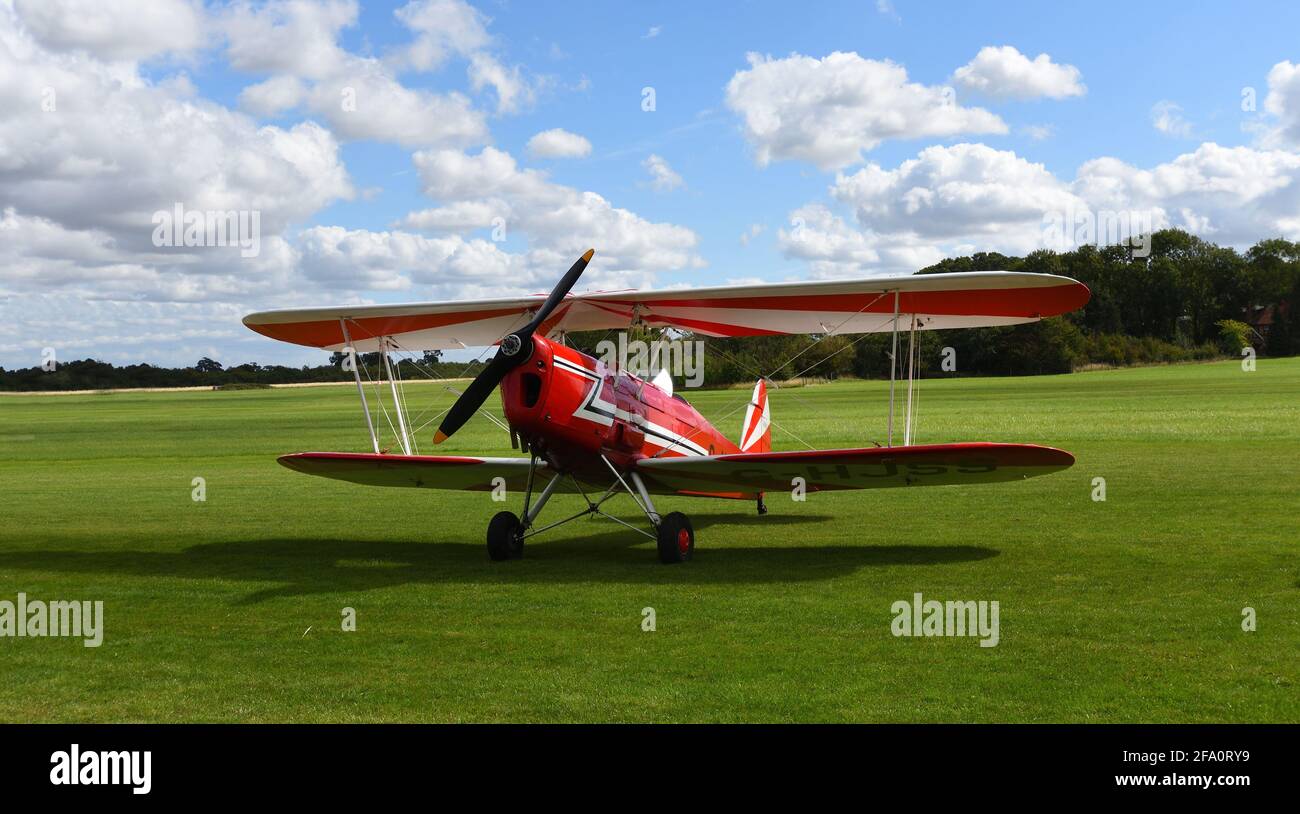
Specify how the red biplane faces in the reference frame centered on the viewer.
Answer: facing the viewer and to the left of the viewer
